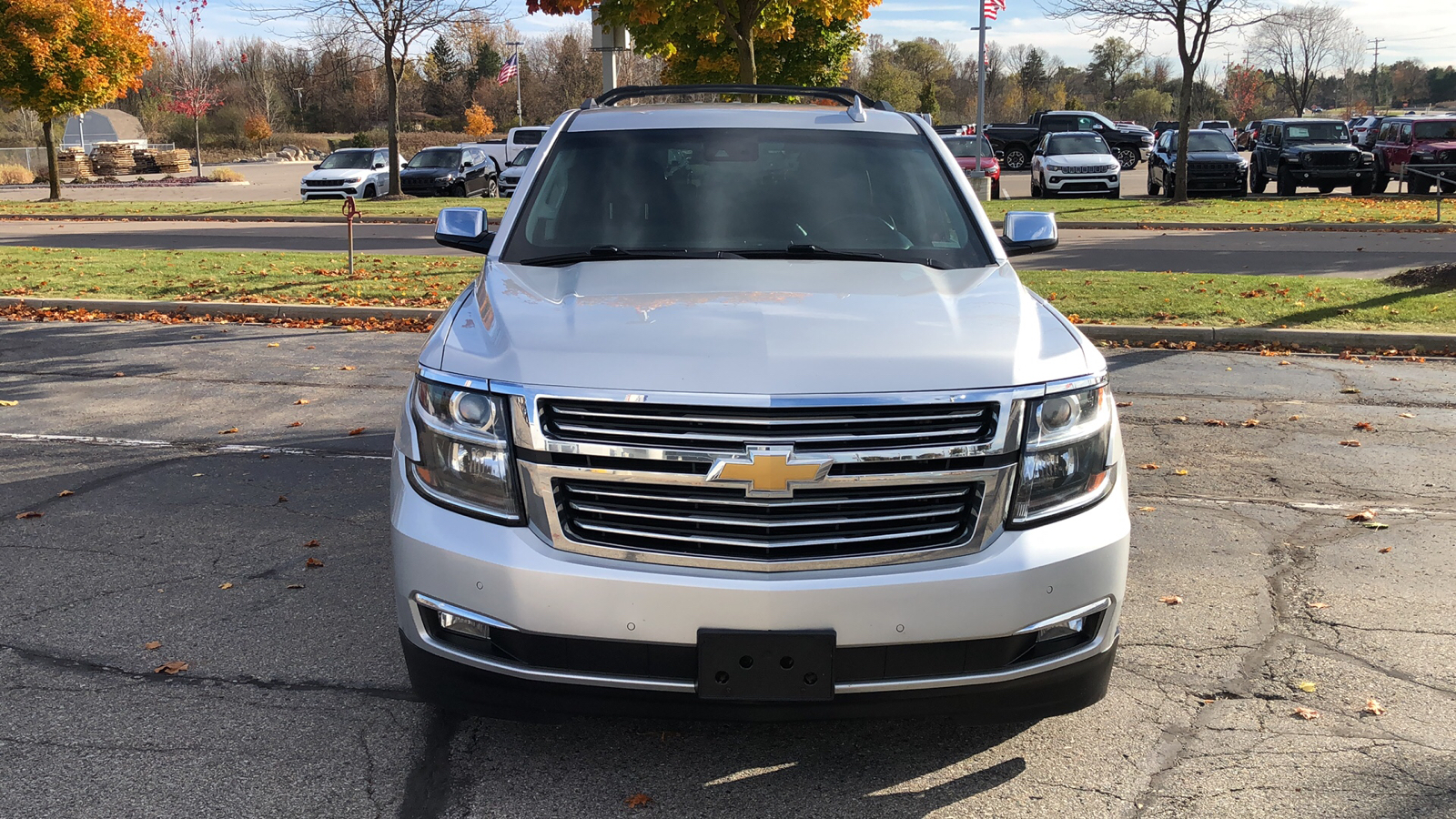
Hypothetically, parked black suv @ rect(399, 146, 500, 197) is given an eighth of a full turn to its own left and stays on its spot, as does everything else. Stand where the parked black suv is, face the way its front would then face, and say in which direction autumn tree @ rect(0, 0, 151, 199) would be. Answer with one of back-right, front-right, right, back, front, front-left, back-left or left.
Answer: right

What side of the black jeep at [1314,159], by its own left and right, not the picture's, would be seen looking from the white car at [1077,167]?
right

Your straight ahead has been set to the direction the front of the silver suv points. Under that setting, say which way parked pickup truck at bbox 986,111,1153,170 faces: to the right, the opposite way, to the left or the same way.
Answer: to the left

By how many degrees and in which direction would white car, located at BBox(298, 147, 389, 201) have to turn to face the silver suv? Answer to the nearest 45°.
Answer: approximately 45° to its left

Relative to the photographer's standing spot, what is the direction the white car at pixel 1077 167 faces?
facing the viewer

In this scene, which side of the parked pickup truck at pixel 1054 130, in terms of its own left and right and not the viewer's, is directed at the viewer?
right

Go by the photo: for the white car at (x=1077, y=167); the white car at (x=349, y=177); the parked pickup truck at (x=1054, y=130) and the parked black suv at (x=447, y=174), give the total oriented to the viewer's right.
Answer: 1

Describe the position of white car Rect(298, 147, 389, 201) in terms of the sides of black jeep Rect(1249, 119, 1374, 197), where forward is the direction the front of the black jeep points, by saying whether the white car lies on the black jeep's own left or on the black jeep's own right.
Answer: on the black jeep's own right

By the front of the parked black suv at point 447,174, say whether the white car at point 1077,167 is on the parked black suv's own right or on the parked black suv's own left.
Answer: on the parked black suv's own left

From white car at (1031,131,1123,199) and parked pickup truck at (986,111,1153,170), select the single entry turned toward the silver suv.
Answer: the white car

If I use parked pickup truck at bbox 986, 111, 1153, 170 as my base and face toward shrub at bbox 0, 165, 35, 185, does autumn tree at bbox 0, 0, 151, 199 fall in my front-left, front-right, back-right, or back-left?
front-left

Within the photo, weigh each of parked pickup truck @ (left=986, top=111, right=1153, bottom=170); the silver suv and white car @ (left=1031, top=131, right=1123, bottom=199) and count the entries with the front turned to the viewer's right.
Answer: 1

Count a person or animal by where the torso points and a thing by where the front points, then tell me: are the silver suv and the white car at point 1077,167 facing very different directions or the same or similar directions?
same or similar directions

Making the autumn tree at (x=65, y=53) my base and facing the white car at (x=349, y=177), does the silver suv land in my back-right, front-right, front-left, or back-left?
front-right

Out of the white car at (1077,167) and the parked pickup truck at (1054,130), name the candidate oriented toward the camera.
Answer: the white car

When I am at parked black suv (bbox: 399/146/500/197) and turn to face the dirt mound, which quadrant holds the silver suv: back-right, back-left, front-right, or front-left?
front-right

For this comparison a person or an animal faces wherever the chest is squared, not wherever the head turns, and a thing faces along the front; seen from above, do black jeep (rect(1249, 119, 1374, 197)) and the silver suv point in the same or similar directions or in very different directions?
same or similar directions

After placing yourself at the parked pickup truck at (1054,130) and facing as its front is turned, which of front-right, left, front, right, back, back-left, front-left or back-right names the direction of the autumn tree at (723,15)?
right
